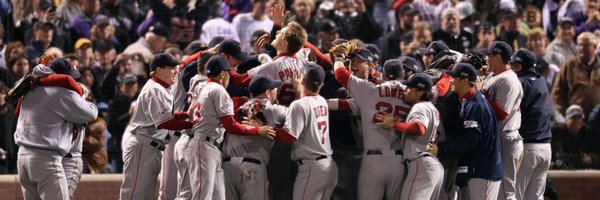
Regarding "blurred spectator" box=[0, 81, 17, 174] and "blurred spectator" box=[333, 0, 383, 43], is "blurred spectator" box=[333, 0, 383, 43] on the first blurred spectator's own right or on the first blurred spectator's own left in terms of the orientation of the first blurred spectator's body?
on the first blurred spectator's own left

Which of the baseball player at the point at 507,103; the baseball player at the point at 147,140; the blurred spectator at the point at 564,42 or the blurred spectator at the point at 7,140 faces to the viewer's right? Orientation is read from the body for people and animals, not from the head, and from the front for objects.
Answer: the baseball player at the point at 147,140

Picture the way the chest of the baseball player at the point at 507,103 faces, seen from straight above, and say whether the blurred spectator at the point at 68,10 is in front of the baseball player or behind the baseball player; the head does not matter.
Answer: in front

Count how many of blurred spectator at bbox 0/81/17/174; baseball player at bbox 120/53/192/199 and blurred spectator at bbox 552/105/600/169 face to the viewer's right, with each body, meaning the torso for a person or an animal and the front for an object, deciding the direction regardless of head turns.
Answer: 1

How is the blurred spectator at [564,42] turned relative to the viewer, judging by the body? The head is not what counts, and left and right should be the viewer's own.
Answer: facing the viewer

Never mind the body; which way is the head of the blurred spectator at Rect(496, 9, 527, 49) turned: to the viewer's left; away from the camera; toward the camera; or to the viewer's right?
toward the camera

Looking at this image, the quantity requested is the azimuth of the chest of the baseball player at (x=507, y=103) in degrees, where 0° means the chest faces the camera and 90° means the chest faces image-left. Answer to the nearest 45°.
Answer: approximately 90°

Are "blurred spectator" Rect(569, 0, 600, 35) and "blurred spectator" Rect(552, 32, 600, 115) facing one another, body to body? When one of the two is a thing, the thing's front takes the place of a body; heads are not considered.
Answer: no

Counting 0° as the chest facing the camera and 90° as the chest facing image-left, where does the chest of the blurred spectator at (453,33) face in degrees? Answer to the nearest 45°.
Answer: approximately 0°

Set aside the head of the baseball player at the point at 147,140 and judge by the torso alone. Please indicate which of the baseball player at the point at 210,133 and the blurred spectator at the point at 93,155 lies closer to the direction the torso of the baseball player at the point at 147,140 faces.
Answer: the baseball player

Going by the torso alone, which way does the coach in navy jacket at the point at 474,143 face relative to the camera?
to the viewer's left

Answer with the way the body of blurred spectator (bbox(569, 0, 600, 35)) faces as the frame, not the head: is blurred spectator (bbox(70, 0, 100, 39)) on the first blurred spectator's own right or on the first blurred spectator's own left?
on the first blurred spectator's own right

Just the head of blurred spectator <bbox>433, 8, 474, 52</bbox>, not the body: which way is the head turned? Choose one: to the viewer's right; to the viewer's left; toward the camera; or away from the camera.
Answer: toward the camera

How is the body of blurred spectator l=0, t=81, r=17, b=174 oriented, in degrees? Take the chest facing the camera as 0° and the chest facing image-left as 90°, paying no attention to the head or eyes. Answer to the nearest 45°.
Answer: approximately 0°
